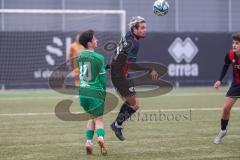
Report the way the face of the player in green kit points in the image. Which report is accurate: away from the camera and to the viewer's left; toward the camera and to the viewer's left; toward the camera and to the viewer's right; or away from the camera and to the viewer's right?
away from the camera and to the viewer's right

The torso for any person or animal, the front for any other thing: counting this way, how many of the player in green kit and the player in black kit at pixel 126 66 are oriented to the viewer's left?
0

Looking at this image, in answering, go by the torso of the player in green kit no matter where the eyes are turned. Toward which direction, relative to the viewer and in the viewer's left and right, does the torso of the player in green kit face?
facing away from the viewer and to the right of the viewer

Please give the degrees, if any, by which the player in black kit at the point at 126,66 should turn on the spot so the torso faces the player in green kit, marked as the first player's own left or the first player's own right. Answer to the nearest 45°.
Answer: approximately 180°

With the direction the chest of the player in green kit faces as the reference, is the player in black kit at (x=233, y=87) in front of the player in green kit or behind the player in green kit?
in front
